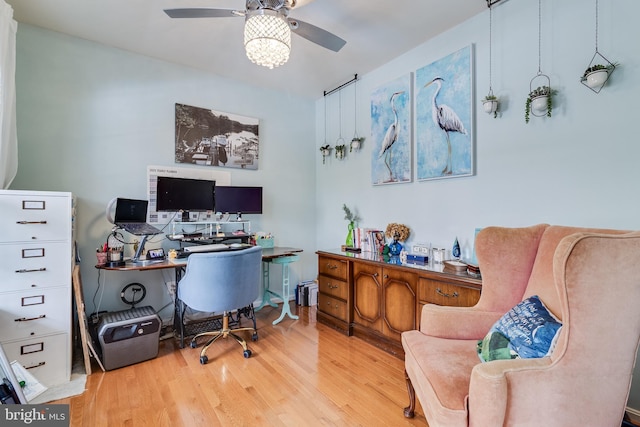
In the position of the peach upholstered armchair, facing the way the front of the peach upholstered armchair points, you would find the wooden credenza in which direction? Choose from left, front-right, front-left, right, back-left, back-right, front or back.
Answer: right

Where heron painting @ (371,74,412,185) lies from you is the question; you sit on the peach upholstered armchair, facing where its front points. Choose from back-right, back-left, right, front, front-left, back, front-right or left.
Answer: right

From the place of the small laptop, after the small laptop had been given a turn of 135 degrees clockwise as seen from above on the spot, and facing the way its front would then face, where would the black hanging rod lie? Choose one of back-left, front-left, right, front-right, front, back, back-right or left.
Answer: back

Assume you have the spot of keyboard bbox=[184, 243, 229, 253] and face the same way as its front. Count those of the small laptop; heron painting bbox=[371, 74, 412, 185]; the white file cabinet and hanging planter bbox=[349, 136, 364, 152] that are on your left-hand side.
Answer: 2

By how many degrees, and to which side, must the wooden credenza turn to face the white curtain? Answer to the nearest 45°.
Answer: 0° — it already faces it

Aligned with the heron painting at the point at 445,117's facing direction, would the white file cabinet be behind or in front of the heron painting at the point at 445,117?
in front

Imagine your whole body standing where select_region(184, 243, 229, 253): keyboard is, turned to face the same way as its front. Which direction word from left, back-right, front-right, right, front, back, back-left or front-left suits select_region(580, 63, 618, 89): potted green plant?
front-left

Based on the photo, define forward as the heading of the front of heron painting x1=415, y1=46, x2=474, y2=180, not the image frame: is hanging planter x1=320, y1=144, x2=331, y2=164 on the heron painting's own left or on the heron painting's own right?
on the heron painting's own right

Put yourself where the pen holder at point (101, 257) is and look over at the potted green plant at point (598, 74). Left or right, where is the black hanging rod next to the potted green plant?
left

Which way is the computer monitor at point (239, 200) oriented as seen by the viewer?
toward the camera

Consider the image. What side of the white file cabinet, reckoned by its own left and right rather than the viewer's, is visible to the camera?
front

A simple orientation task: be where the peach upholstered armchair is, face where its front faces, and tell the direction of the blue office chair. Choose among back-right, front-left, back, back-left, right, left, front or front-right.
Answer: front-right

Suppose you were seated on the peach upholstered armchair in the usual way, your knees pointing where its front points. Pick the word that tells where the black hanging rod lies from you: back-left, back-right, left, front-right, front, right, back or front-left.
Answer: right

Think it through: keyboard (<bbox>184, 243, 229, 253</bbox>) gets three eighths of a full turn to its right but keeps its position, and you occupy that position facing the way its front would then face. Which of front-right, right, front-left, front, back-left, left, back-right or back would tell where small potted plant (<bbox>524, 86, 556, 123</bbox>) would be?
back

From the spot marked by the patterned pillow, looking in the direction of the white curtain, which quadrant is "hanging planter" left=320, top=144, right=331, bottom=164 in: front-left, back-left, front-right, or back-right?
front-right

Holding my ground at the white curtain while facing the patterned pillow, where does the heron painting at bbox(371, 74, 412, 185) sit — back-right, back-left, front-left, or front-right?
front-left

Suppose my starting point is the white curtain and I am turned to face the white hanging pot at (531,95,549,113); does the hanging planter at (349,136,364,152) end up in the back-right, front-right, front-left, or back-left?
front-left
